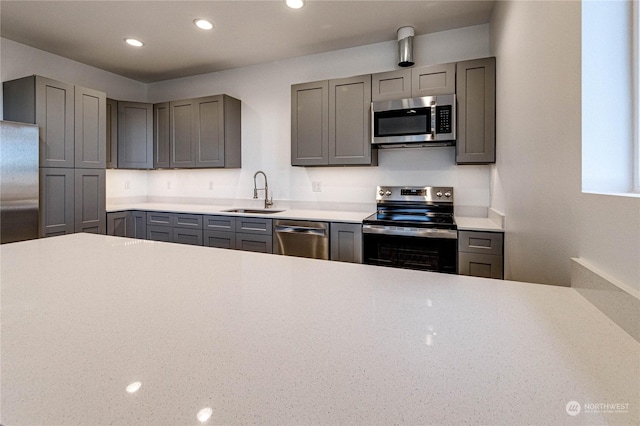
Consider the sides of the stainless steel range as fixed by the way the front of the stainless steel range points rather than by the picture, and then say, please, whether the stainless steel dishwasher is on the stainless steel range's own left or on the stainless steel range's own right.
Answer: on the stainless steel range's own right

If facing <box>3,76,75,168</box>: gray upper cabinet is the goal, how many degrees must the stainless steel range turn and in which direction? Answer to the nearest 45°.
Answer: approximately 90° to its right

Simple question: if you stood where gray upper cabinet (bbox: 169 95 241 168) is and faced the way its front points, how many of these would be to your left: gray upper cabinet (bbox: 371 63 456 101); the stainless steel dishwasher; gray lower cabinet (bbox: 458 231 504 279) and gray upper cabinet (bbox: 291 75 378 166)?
4

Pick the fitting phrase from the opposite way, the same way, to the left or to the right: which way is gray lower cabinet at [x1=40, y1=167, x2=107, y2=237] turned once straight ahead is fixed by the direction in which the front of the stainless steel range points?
to the left

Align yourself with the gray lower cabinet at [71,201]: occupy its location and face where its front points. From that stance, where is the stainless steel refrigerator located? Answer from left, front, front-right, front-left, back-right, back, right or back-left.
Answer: right

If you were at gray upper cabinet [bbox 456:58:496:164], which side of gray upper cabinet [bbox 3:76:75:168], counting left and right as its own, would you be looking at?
front

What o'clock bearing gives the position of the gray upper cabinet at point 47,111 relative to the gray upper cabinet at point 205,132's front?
the gray upper cabinet at point 47,111 is roughly at 1 o'clock from the gray upper cabinet at point 205,132.

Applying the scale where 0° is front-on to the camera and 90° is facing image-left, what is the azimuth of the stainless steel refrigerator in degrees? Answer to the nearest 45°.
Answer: approximately 315°

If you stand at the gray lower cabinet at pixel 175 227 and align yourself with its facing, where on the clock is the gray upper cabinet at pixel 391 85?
The gray upper cabinet is roughly at 9 o'clock from the gray lower cabinet.

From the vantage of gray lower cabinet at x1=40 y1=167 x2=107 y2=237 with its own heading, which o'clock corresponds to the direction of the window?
The window is roughly at 1 o'clock from the gray lower cabinet.
